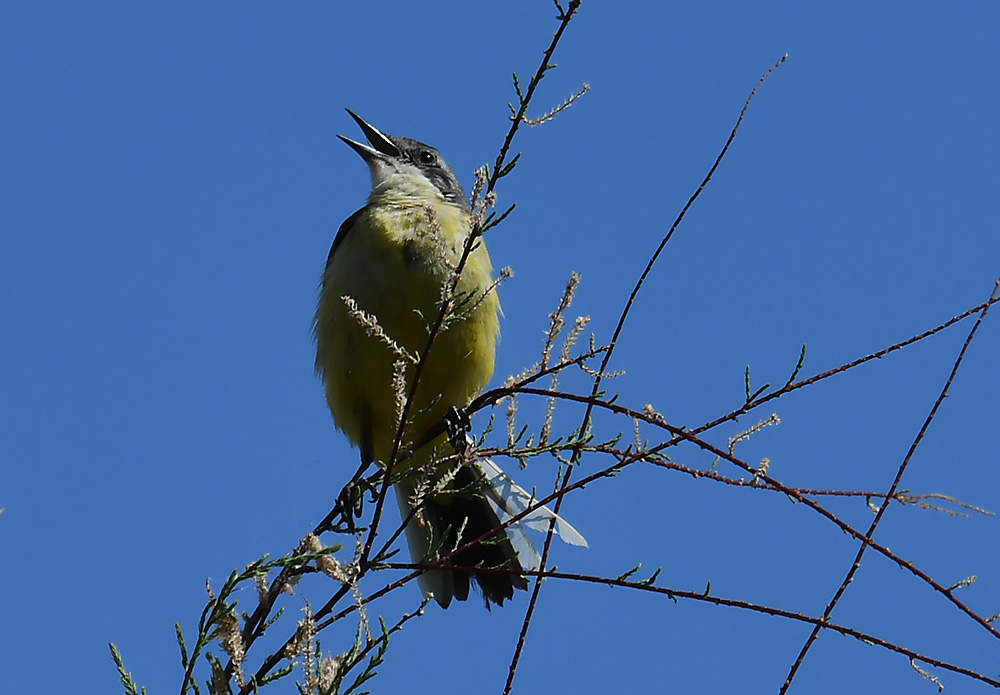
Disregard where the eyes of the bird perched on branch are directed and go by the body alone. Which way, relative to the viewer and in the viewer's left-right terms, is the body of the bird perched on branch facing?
facing the viewer and to the left of the viewer
